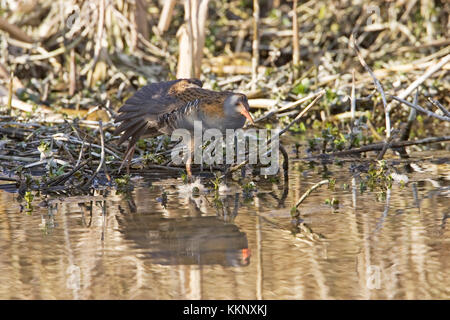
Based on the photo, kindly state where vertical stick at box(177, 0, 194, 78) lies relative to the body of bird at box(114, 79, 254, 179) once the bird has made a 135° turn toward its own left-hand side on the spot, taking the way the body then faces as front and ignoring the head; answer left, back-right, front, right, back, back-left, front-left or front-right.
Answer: front-right

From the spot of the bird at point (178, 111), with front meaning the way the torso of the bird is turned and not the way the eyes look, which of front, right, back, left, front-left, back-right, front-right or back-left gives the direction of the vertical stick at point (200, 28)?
left

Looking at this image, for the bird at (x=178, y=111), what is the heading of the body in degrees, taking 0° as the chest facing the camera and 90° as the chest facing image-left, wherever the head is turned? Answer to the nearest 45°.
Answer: approximately 270°

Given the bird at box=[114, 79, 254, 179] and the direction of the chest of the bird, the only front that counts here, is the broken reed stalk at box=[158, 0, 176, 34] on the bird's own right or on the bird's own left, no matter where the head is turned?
on the bird's own left

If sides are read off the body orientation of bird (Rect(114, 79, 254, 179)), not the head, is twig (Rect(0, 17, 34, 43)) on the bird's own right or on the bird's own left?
on the bird's own left

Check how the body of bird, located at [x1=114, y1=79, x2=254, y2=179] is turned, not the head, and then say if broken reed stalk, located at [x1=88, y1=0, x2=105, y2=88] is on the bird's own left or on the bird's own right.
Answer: on the bird's own left

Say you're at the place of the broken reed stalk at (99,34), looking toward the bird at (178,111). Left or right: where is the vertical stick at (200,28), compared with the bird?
left
